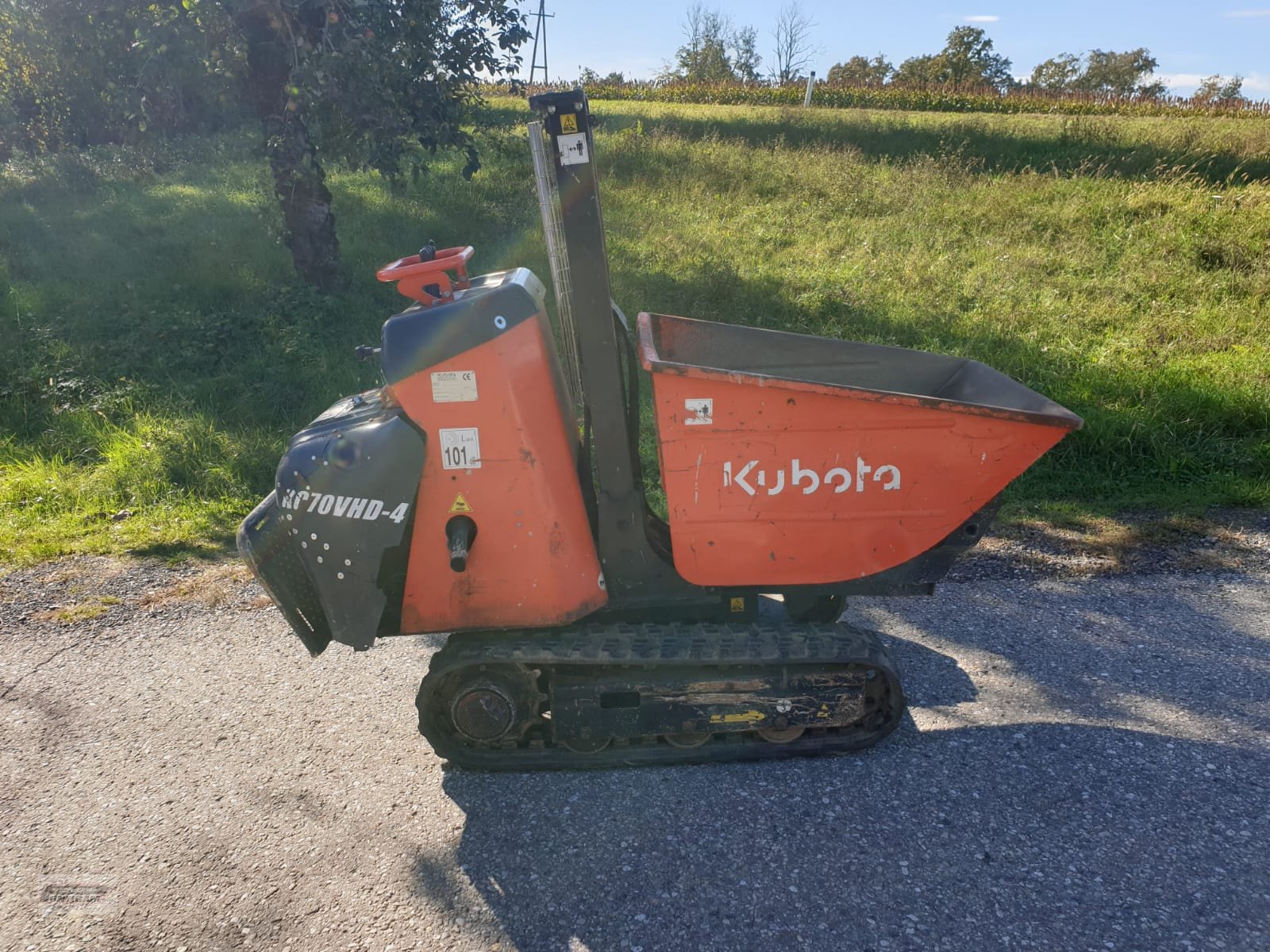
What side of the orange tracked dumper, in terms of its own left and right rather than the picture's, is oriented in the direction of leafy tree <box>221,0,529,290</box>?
left

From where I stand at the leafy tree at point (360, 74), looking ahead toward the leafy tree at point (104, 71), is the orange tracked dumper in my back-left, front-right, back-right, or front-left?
back-left

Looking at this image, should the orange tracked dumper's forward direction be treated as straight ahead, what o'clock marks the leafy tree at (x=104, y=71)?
The leafy tree is roughly at 8 o'clock from the orange tracked dumper.

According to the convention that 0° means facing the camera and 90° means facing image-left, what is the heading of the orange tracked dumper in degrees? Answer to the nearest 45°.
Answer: approximately 270°
